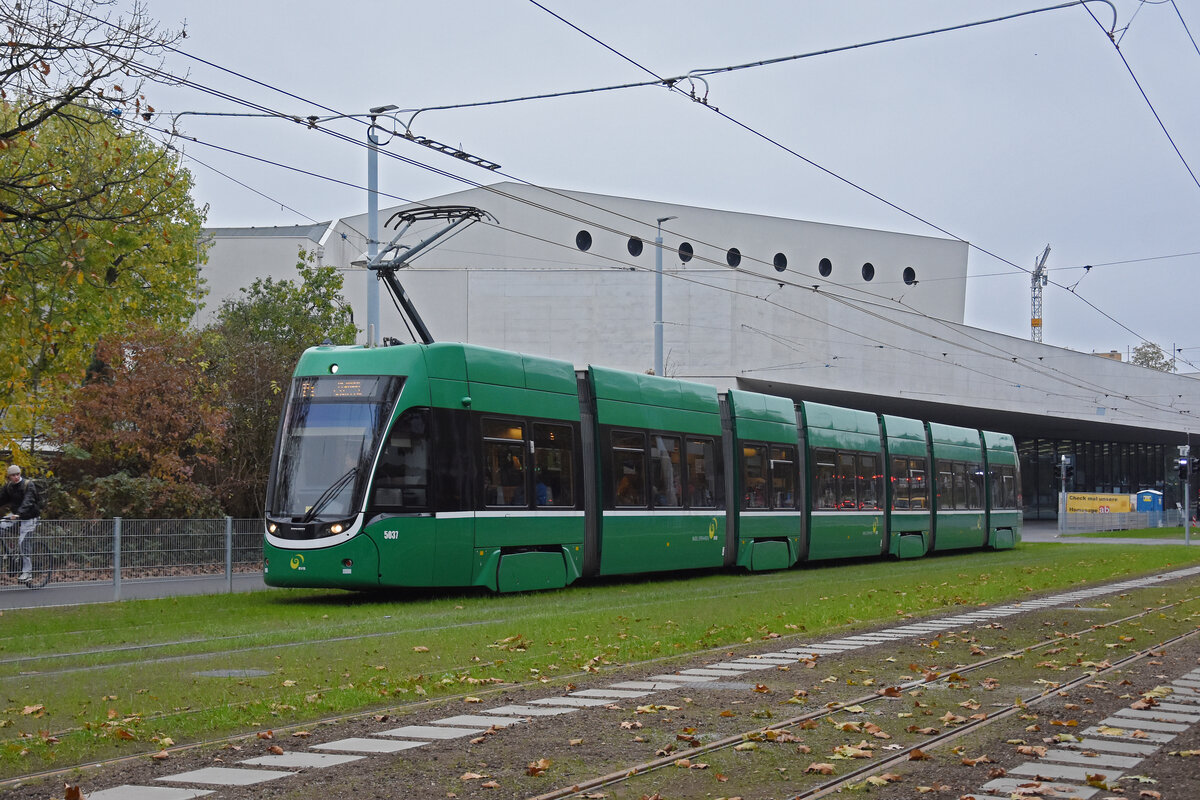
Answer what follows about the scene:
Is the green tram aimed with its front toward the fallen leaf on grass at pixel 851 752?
no

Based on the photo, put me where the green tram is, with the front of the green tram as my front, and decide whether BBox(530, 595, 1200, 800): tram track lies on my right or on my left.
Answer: on my left

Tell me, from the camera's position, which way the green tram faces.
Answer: facing the viewer and to the left of the viewer

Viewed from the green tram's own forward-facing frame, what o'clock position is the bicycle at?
The bicycle is roughly at 1 o'clock from the green tram.

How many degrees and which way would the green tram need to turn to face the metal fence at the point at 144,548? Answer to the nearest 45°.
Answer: approximately 45° to its right

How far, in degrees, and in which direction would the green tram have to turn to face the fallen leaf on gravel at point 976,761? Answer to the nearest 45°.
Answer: approximately 45° to its left
